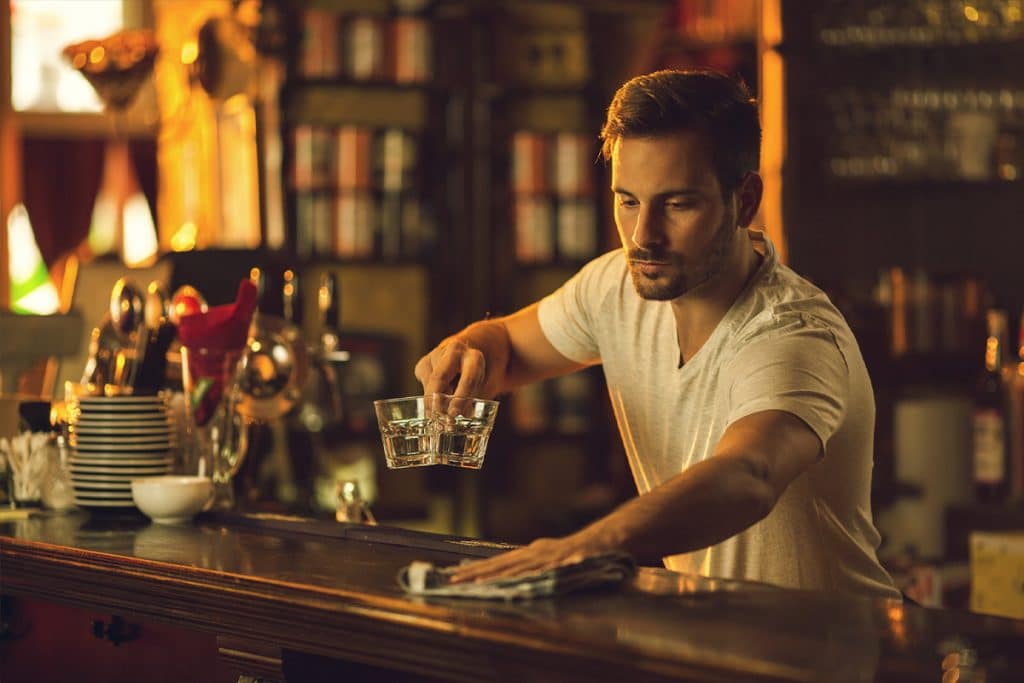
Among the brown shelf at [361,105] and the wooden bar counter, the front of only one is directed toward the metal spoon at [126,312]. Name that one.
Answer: the brown shelf

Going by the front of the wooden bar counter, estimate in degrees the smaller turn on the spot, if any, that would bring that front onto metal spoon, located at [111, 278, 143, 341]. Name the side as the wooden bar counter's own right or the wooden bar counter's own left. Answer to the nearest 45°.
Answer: approximately 90° to the wooden bar counter's own right

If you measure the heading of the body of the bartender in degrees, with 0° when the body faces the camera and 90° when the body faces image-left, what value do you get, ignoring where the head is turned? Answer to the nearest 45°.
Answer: approximately 45°

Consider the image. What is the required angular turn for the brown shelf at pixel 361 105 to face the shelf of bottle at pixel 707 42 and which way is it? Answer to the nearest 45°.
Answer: approximately 90° to its left

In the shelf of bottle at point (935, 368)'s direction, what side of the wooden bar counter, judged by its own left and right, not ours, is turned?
back

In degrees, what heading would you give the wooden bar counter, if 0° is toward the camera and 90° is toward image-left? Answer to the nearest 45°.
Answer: approximately 45°

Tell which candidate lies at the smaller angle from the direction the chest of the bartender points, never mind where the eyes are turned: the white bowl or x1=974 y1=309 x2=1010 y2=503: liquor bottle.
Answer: the white bowl

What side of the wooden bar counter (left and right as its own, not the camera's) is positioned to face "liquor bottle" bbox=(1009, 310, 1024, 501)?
back

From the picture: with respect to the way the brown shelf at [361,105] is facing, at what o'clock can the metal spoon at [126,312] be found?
The metal spoon is roughly at 12 o'clock from the brown shelf.
